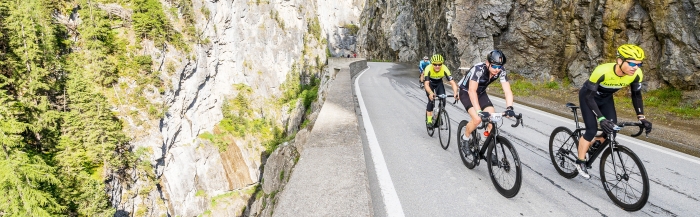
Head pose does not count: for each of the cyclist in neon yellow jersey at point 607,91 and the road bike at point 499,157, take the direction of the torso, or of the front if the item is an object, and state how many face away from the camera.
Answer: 0

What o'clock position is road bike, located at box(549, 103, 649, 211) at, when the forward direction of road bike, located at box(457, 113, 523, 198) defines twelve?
road bike, located at box(549, 103, 649, 211) is roughly at 10 o'clock from road bike, located at box(457, 113, 523, 198).

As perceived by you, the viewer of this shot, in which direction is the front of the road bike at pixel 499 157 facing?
facing the viewer and to the right of the viewer

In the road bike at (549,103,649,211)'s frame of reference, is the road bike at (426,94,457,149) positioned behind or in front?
behind

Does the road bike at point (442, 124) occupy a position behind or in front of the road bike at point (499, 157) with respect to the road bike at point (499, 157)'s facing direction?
behind

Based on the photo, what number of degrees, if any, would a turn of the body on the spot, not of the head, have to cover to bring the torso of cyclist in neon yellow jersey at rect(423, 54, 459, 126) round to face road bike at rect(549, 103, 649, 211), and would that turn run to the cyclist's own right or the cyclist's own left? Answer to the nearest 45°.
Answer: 0° — they already face it

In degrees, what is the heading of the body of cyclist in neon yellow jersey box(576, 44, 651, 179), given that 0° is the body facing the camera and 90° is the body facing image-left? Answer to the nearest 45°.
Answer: approximately 315°

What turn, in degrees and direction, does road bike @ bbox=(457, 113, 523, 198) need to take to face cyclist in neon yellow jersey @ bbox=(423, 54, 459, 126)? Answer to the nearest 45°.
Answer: approximately 180°
